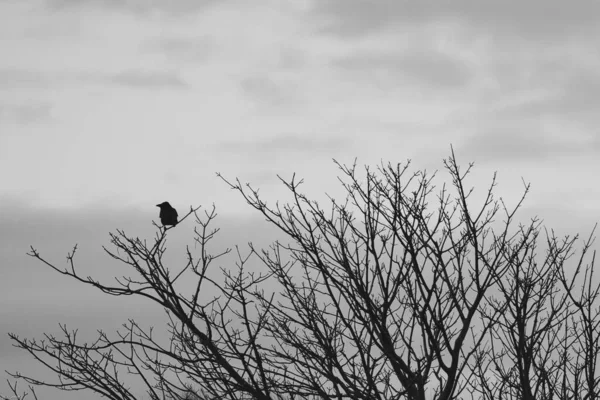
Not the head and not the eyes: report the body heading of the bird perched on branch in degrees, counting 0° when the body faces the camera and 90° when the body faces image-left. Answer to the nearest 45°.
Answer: approximately 90°
